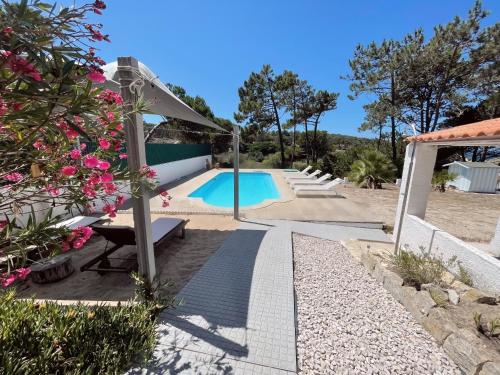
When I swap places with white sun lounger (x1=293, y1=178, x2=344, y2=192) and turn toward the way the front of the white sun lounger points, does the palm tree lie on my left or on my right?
on my right

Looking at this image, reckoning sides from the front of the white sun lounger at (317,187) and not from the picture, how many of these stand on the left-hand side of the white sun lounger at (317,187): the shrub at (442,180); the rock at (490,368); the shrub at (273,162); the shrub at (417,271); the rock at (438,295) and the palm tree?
3

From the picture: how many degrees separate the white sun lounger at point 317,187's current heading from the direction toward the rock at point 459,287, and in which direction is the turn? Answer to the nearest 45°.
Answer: approximately 90° to its left

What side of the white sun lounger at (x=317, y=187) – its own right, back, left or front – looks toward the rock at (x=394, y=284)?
left

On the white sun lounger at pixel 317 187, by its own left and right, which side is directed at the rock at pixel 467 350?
left

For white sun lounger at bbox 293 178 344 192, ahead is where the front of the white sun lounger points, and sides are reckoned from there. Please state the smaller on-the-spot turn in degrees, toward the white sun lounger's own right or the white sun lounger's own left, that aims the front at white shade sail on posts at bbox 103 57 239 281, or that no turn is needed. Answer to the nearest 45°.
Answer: approximately 90° to the white sun lounger's own left

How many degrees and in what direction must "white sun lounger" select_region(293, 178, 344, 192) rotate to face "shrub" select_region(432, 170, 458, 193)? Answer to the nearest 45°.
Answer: approximately 135° to its right

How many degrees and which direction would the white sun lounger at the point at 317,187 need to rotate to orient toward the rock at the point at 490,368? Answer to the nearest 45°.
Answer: approximately 90° to its left

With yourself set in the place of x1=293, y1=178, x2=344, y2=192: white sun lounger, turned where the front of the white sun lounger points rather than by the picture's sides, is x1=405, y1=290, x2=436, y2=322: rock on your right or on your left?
on your left

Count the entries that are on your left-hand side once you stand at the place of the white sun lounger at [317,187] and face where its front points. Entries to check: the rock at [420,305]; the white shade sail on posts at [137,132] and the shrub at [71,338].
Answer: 3

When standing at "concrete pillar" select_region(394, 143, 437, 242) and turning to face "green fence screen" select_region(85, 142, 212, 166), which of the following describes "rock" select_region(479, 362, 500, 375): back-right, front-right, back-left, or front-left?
back-left

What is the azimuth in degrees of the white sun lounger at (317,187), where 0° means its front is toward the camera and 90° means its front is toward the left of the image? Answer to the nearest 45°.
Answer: approximately 90°

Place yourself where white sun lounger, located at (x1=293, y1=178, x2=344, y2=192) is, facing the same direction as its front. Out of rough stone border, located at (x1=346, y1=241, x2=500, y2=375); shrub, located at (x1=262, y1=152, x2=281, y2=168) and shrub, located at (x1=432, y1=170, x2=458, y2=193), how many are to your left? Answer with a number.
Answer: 1

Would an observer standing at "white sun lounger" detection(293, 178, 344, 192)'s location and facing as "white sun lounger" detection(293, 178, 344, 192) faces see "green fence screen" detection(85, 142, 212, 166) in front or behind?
in front
